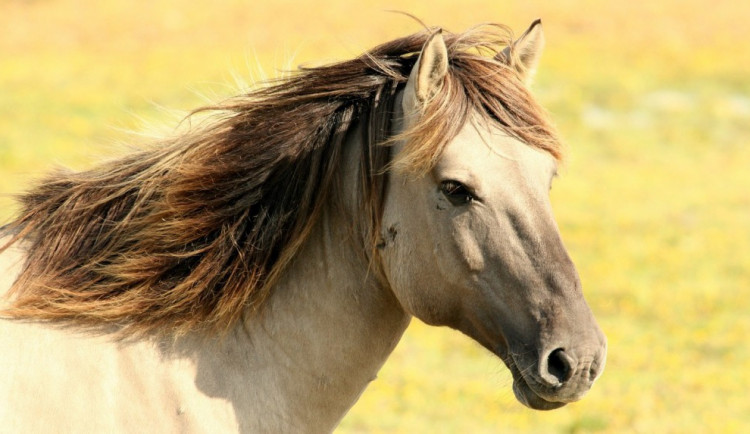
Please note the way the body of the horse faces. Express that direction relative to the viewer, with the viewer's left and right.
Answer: facing to the right of the viewer
